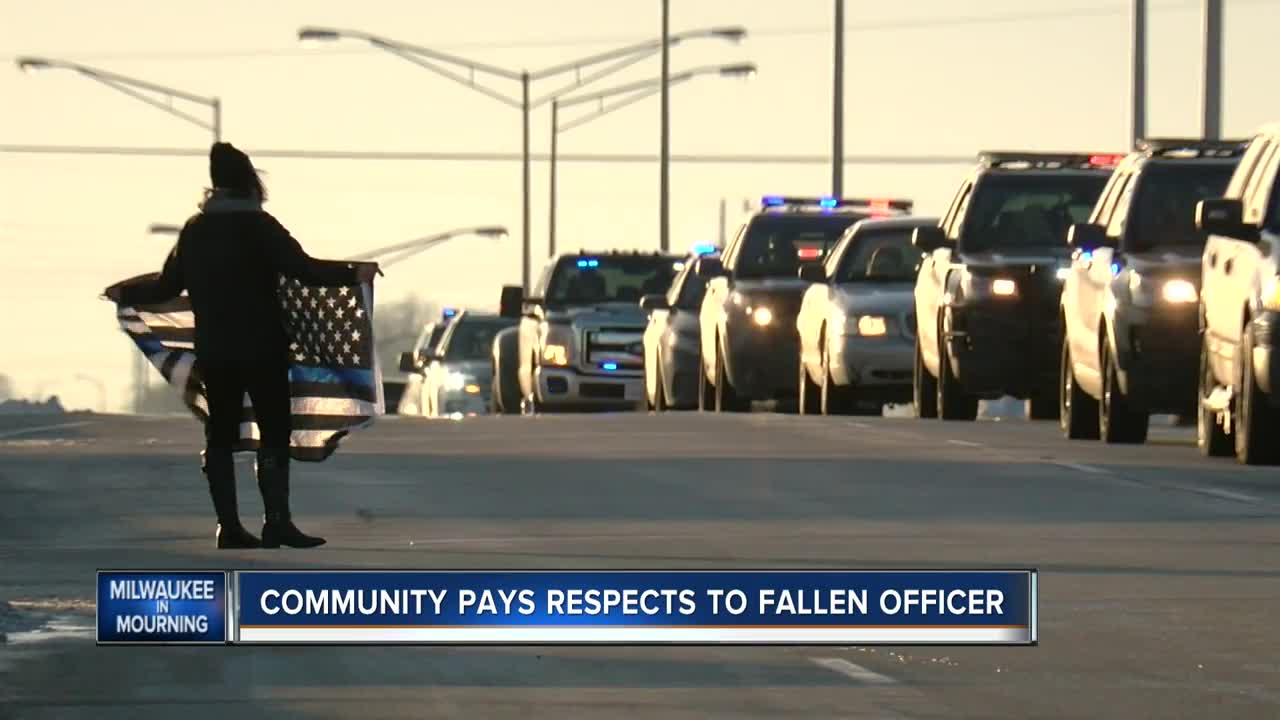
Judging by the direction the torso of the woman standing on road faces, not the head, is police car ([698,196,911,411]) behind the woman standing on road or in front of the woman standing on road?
in front

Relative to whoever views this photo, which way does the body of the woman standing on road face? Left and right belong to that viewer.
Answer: facing away from the viewer and to the right of the viewer

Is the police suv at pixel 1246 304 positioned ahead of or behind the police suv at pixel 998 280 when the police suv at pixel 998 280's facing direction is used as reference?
ahead

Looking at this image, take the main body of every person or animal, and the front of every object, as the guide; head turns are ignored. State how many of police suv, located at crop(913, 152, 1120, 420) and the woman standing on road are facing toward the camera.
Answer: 1

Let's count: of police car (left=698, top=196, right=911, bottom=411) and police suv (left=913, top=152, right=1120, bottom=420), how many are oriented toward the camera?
2

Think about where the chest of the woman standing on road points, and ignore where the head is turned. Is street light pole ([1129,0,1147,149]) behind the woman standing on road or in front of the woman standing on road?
in front

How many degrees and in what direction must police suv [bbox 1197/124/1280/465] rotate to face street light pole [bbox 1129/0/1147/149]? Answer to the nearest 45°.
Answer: approximately 180°
